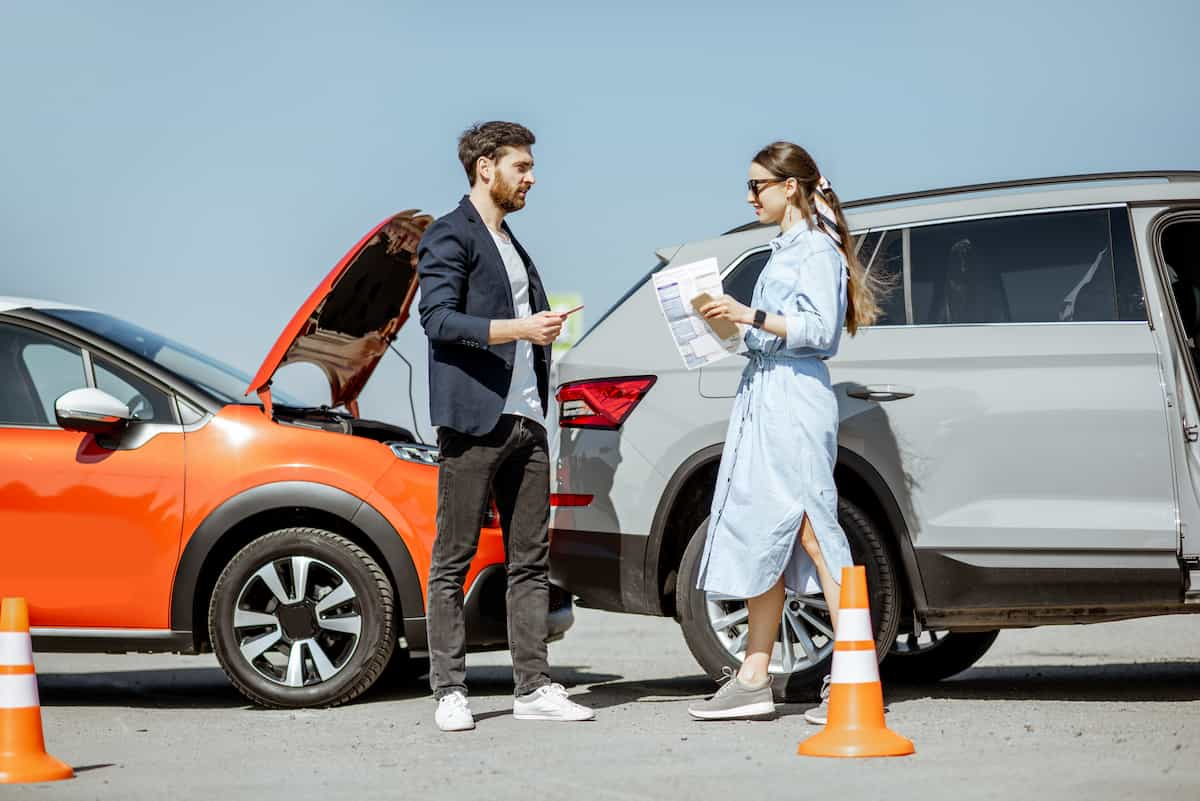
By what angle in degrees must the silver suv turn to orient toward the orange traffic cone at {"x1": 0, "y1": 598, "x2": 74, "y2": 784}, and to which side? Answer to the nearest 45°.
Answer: approximately 135° to its right

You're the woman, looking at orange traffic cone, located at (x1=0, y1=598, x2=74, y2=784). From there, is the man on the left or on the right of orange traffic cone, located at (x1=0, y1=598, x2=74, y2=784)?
right

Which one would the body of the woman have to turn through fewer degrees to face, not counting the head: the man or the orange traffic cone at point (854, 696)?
the man

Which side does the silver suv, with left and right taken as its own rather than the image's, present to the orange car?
back

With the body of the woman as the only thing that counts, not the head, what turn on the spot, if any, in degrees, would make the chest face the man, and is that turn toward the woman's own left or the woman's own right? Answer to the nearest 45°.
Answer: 0° — they already face them

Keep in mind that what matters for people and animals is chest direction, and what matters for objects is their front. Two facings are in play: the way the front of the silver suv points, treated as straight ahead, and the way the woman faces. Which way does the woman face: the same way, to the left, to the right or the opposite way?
the opposite way

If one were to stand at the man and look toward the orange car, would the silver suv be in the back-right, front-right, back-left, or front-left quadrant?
back-right

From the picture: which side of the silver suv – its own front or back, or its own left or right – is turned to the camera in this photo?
right

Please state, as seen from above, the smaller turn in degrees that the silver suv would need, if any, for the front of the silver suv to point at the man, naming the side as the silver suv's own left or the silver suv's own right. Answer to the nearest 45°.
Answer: approximately 180°

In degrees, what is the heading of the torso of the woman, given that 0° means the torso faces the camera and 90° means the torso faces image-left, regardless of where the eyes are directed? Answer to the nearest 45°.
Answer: approximately 90°

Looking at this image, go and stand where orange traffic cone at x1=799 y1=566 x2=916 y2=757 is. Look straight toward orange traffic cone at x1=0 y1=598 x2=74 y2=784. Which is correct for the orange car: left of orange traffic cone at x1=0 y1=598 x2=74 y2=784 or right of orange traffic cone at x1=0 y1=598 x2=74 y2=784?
right

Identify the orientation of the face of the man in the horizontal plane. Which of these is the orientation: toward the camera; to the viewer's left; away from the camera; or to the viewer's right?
to the viewer's right

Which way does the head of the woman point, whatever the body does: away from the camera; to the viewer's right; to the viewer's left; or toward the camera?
to the viewer's left

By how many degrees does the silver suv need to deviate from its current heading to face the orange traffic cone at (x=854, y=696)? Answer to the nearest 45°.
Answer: approximately 90° to its right
